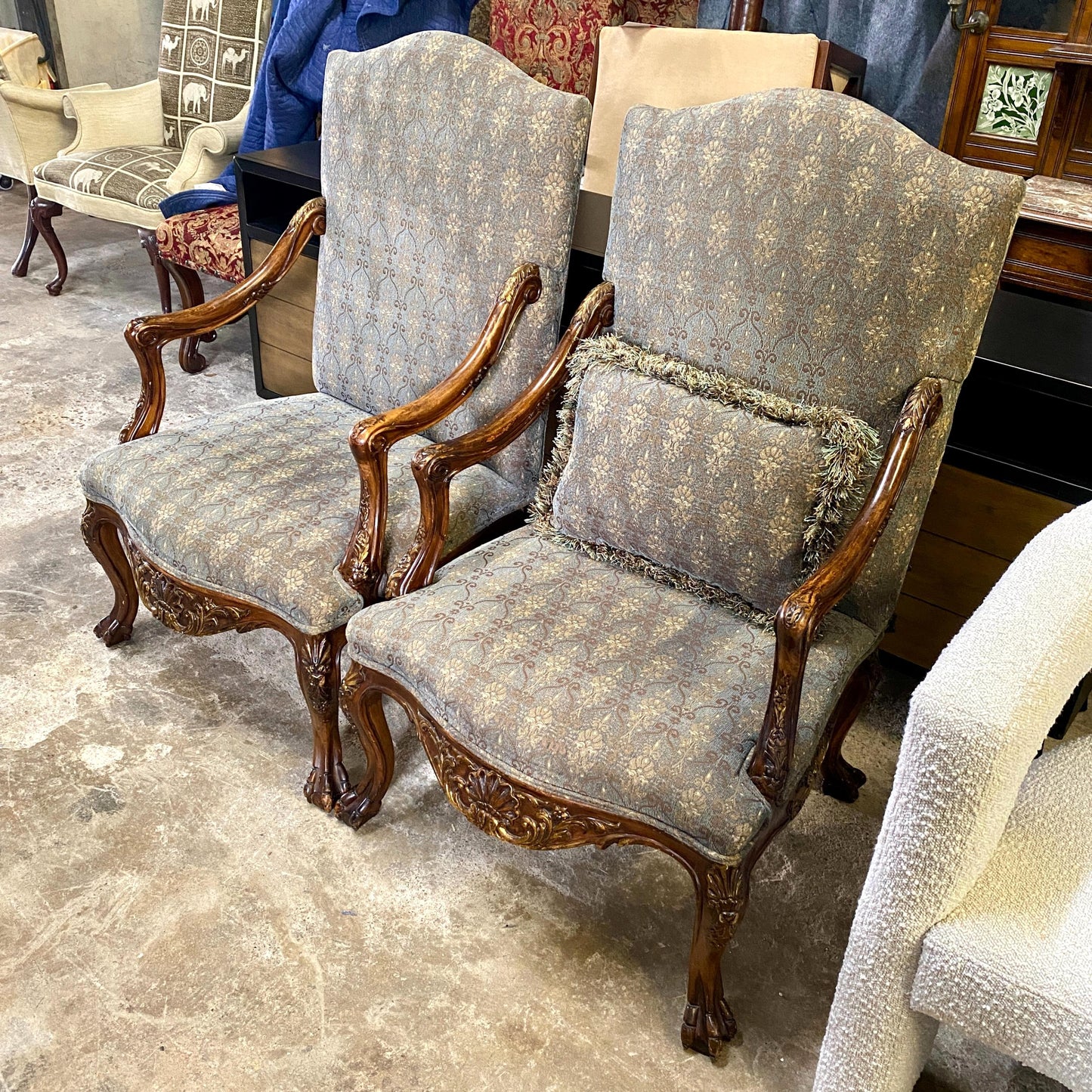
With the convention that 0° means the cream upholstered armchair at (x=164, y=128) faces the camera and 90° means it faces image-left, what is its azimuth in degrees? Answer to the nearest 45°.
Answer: approximately 45°

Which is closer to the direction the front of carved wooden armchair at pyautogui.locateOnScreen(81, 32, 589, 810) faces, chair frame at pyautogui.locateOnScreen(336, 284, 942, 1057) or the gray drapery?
the chair frame

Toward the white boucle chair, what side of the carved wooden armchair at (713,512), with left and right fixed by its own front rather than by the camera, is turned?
left

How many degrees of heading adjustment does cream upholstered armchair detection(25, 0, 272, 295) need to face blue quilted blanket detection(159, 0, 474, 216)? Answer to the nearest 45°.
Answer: approximately 90° to its left

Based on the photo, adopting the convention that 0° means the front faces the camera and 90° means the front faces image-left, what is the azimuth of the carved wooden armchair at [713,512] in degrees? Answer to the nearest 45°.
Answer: approximately 45°

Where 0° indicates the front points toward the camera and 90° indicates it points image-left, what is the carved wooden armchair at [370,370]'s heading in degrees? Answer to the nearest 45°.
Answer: approximately 45°

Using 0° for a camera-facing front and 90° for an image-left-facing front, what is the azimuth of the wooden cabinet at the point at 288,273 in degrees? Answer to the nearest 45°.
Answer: approximately 45°

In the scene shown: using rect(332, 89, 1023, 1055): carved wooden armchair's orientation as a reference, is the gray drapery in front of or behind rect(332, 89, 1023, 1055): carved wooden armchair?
behind

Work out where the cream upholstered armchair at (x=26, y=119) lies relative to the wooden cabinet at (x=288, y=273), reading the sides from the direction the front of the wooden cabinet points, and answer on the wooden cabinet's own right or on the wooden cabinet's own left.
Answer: on the wooden cabinet's own right

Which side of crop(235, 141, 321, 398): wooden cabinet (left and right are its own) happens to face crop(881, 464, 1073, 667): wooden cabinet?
left

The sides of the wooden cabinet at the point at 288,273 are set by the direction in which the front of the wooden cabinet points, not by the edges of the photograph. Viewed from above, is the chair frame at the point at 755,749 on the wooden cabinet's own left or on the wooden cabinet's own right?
on the wooden cabinet's own left

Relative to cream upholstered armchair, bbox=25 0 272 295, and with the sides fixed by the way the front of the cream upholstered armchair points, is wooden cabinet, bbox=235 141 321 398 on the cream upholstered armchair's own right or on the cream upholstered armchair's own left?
on the cream upholstered armchair's own left

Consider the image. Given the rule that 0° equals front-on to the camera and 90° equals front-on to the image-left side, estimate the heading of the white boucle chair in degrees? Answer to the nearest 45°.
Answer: approximately 45°
